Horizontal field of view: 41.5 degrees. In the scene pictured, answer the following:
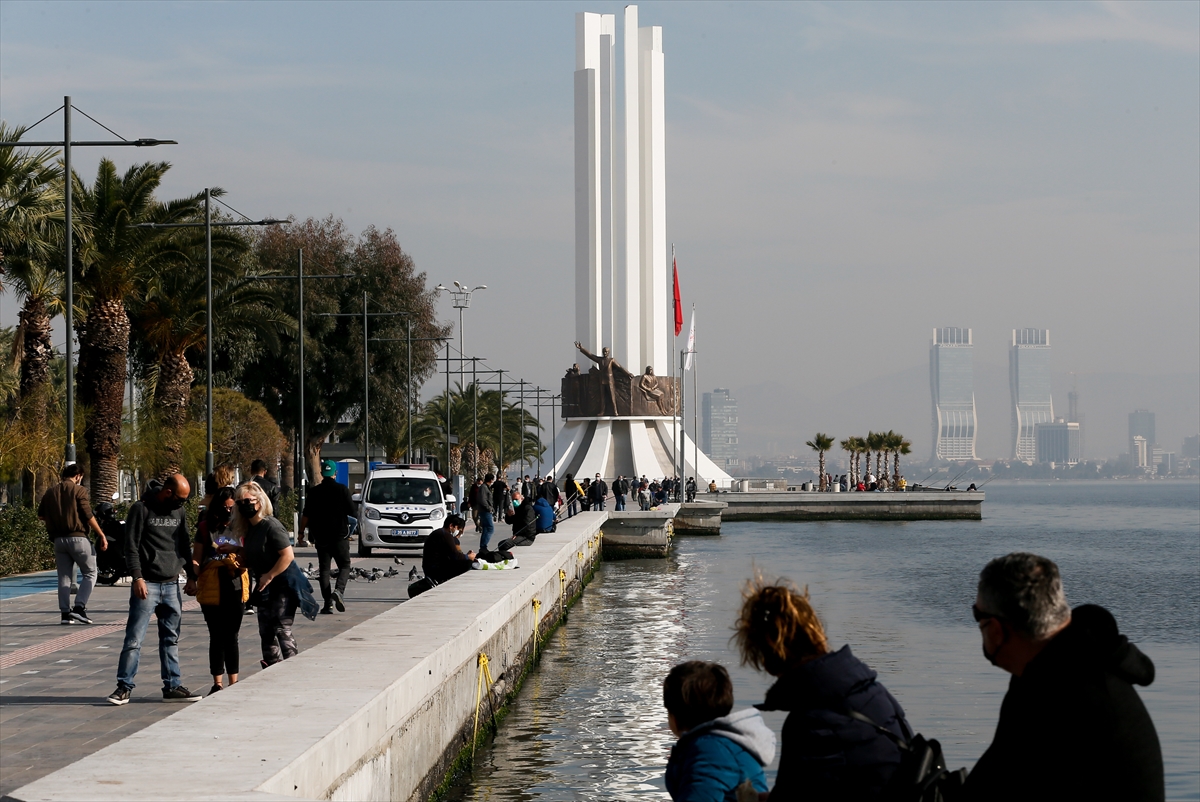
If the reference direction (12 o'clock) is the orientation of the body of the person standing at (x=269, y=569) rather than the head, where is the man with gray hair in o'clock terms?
The man with gray hair is roughly at 10 o'clock from the person standing.

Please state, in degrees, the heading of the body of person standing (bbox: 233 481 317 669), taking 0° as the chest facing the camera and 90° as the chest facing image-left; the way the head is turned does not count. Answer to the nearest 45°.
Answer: approximately 45°

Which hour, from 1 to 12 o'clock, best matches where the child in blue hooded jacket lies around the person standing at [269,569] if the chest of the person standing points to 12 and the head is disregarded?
The child in blue hooded jacket is roughly at 10 o'clock from the person standing.

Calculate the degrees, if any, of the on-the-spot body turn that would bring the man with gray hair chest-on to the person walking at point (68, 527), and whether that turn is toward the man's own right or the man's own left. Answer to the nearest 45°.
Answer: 0° — they already face them

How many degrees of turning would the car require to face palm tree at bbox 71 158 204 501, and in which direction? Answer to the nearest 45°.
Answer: approximately 90° to its right

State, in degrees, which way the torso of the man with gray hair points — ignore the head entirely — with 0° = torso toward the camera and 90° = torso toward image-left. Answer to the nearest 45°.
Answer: approximately 135°

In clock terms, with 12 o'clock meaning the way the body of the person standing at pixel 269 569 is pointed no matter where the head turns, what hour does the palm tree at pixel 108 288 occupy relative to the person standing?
The palm tree is roughly at 4 o'clock from the person standing.

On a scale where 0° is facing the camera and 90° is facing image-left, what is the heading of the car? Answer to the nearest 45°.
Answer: approximately 0°
